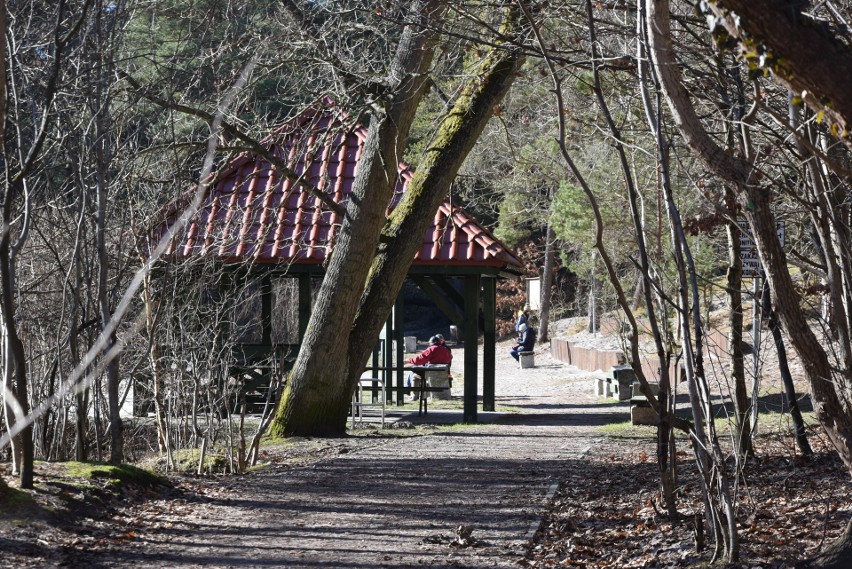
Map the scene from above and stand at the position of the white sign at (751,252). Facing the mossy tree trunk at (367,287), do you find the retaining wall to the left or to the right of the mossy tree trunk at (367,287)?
right

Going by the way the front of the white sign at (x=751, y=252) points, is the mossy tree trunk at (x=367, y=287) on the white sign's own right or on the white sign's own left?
on the white sign's own right

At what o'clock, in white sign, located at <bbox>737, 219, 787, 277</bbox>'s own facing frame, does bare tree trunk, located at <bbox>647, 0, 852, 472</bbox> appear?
The bare tree trunk is roughly at 12 o'clock from the white sign.

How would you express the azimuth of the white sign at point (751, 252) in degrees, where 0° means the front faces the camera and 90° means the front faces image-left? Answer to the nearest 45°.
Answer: approximately 0°

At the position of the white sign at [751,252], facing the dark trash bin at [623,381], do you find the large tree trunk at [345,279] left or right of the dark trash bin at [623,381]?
left
